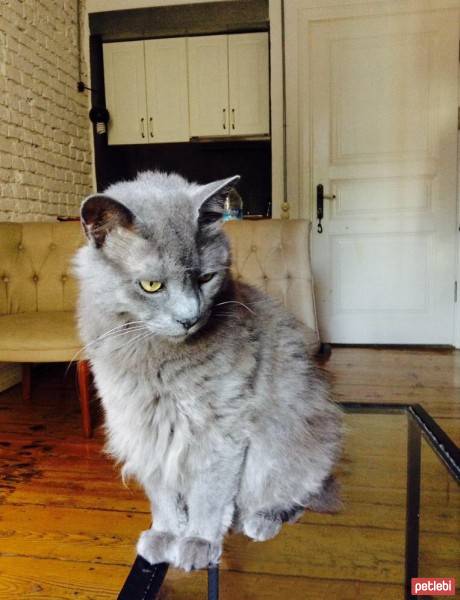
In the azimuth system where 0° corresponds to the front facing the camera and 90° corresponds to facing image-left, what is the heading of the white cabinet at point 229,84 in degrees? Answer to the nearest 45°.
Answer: approximately 0°

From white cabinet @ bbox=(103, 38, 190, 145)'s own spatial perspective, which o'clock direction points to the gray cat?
The gray cat is roughly at 12 o'clock from the white cabinet.

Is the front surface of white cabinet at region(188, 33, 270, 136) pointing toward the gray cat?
yes

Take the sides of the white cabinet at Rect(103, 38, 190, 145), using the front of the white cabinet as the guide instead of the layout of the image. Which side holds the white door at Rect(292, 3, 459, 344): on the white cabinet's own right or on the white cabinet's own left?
on the white cabinet's own left

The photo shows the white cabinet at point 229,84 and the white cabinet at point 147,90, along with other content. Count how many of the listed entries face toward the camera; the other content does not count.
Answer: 2
